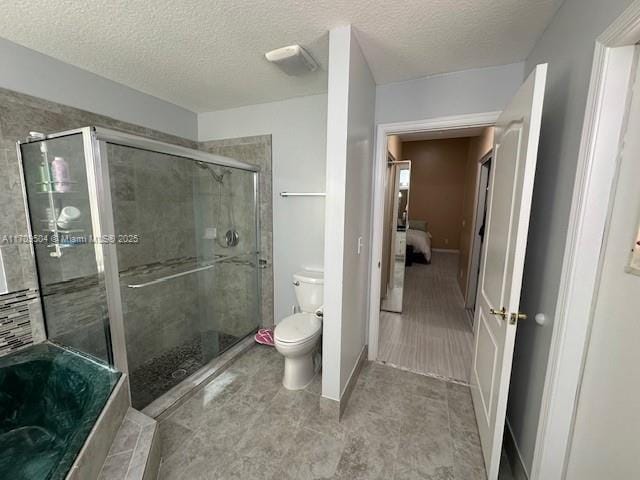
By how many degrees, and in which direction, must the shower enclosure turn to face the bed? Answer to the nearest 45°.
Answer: approximately 45° to its left

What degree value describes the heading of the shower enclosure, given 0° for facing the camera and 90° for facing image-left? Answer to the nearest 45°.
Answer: approximately 315°

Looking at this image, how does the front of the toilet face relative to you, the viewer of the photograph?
facing the viewer and to the left of the viewer

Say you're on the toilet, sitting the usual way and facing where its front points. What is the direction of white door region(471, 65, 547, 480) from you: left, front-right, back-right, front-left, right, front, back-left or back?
left

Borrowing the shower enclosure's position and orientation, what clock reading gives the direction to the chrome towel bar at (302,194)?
The chrome towel bar is roughly at 11 o'clock from the shower enclosure.

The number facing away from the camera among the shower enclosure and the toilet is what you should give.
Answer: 0

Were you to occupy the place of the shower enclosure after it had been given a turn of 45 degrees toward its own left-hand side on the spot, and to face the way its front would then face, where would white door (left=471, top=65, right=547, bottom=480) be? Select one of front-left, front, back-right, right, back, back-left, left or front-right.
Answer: front-right
